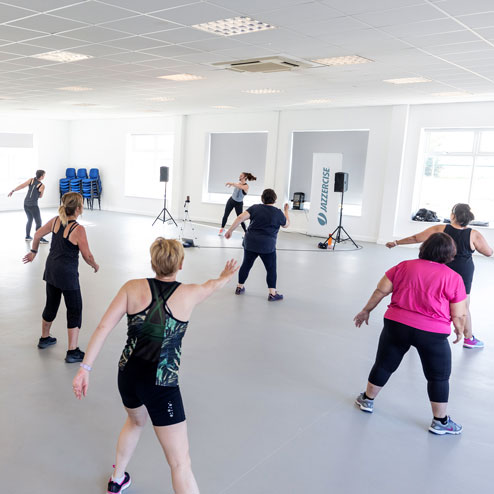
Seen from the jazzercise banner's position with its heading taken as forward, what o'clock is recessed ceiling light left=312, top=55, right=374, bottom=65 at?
The recessed ceiling light is roughly at 12 o'clock from the jazzercise banner.

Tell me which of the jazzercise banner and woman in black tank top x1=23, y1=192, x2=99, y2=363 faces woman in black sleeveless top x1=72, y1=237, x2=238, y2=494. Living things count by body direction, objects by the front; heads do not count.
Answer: the jazzercise banner

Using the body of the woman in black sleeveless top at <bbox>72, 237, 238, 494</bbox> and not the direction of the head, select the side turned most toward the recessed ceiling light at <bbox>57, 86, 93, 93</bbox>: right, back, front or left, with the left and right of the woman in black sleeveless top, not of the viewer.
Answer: front

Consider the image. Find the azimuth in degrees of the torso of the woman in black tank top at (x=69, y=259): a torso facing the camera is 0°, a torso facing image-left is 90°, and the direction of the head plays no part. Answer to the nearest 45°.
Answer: approximately 225°

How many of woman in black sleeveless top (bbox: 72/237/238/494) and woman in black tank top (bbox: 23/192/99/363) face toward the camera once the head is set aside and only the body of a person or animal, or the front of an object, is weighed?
0

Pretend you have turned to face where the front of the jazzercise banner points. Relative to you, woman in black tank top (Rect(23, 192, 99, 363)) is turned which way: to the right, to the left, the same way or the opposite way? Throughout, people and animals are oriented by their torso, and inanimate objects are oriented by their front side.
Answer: the opposite way

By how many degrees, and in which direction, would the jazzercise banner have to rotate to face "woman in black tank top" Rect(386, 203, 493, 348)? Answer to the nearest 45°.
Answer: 0° — it already faces them

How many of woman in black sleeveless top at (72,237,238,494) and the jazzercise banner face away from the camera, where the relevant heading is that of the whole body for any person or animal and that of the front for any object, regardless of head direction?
1

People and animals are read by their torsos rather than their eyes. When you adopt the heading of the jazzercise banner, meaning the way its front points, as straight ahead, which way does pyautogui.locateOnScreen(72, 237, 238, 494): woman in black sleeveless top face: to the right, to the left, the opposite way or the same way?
the opposite way

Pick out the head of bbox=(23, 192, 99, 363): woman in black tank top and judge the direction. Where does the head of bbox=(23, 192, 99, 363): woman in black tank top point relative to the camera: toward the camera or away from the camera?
away from the camera

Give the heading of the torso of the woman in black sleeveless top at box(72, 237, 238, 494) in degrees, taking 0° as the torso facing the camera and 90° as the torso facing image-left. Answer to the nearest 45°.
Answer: approximately 180°
